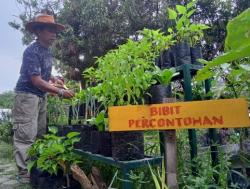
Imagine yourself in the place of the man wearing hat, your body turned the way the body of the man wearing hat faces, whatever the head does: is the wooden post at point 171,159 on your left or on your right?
on your right

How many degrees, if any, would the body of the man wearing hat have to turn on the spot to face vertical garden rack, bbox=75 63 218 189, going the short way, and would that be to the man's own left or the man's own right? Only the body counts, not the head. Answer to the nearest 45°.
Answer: approximately 45° to the man's own right

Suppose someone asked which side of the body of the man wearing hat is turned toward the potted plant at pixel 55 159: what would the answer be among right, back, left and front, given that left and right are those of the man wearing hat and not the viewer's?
right

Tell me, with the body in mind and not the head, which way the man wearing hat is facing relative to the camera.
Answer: to the viewer's right
